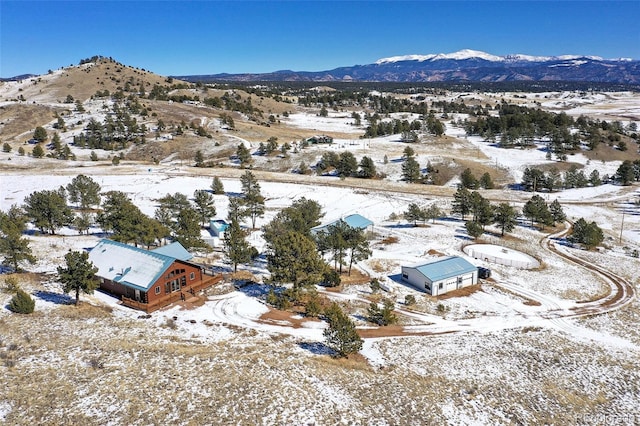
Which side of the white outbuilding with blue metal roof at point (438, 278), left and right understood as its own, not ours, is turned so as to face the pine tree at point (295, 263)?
right

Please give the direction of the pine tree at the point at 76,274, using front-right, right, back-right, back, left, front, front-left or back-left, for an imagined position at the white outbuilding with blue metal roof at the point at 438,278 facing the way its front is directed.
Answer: right

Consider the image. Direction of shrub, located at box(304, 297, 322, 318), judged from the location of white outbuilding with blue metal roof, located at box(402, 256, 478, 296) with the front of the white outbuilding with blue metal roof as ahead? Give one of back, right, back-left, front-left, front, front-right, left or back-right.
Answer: right

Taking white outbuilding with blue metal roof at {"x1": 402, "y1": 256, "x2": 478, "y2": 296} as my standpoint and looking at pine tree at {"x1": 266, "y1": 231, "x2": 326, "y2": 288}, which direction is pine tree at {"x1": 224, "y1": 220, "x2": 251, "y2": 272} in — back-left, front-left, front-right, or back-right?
front-right

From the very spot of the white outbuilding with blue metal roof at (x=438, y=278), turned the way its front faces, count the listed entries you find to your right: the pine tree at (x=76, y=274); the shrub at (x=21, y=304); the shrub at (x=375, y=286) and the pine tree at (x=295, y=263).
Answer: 4
